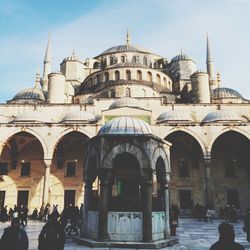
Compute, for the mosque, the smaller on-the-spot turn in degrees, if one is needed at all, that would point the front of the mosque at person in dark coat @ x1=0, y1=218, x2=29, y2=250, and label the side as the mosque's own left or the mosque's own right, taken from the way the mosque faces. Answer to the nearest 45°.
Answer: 0° — it already faces them

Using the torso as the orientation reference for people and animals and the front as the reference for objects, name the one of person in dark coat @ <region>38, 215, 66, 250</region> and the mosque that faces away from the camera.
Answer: the person in dark coat

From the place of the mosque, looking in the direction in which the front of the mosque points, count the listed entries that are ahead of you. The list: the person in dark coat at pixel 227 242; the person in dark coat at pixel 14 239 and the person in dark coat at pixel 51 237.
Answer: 3

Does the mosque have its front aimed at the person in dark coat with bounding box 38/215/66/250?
yes

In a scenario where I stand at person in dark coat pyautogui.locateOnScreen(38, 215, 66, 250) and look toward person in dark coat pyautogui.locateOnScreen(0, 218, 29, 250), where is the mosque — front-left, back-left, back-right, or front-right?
back-right

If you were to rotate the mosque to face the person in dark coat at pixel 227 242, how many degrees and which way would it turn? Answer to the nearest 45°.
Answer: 0° — it already faces them

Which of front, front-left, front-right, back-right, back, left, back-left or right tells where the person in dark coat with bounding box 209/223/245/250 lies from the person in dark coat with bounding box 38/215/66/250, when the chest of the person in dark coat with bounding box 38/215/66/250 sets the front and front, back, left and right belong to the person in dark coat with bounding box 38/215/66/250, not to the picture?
back-right

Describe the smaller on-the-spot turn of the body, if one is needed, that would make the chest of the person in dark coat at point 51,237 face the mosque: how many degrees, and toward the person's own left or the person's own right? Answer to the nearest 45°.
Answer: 0° — they already face it

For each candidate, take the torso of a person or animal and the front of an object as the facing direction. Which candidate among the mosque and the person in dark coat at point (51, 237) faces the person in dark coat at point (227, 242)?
the mosque

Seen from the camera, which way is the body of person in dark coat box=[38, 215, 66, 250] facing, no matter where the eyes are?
away from the camera

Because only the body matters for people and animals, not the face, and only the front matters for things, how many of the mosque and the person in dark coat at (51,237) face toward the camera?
1

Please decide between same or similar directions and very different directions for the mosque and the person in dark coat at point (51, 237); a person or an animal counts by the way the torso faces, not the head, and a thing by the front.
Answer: very different directions
